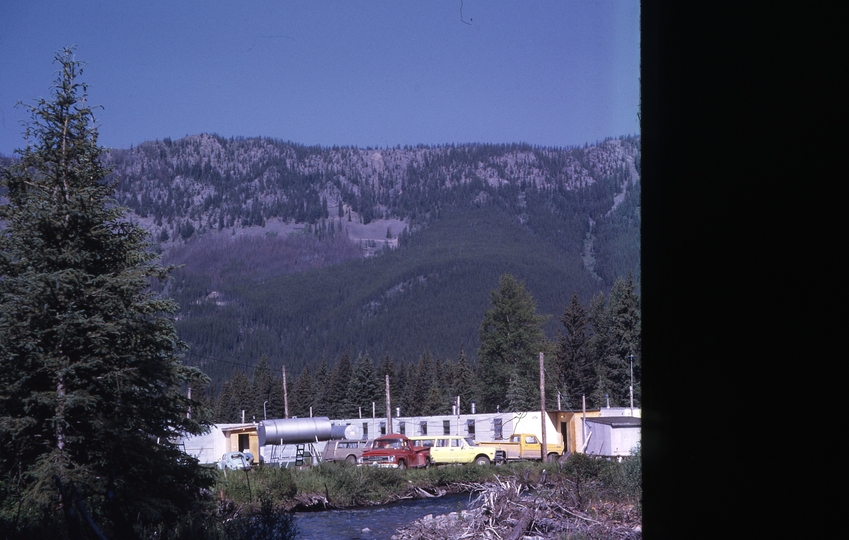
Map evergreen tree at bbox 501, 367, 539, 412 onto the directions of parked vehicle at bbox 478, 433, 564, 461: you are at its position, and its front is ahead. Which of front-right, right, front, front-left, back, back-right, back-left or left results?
left

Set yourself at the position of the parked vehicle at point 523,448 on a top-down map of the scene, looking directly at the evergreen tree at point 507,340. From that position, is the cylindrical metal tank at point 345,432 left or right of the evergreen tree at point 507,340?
left

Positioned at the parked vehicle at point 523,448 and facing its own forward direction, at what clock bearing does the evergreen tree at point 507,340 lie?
The evergreen tree is roughly at 9 o'clock from the parked vehicle.

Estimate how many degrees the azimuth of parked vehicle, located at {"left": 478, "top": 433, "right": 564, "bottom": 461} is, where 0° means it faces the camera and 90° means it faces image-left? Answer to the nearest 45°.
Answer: approximately 270°

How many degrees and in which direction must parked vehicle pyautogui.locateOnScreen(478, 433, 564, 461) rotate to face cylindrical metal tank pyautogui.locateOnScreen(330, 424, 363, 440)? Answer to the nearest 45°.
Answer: approximately 135° to its left

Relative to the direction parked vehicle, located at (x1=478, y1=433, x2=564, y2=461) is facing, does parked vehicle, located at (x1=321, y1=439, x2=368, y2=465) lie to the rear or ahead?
to the rear
